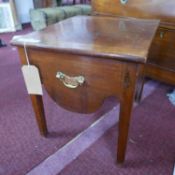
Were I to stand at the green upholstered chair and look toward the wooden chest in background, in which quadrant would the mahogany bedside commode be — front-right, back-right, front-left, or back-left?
front-right

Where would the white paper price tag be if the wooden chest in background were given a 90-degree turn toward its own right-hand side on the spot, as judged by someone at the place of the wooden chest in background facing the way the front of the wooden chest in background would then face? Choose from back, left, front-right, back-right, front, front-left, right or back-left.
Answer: left

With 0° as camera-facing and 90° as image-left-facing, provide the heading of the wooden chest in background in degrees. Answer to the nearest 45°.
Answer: approximately 45°

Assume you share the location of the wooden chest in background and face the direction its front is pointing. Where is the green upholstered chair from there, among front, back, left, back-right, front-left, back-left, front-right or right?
right

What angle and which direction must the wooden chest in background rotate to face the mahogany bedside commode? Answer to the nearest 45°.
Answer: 0° — it already faces it

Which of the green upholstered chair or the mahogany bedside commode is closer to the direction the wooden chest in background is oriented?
the mahogany bedside commode
